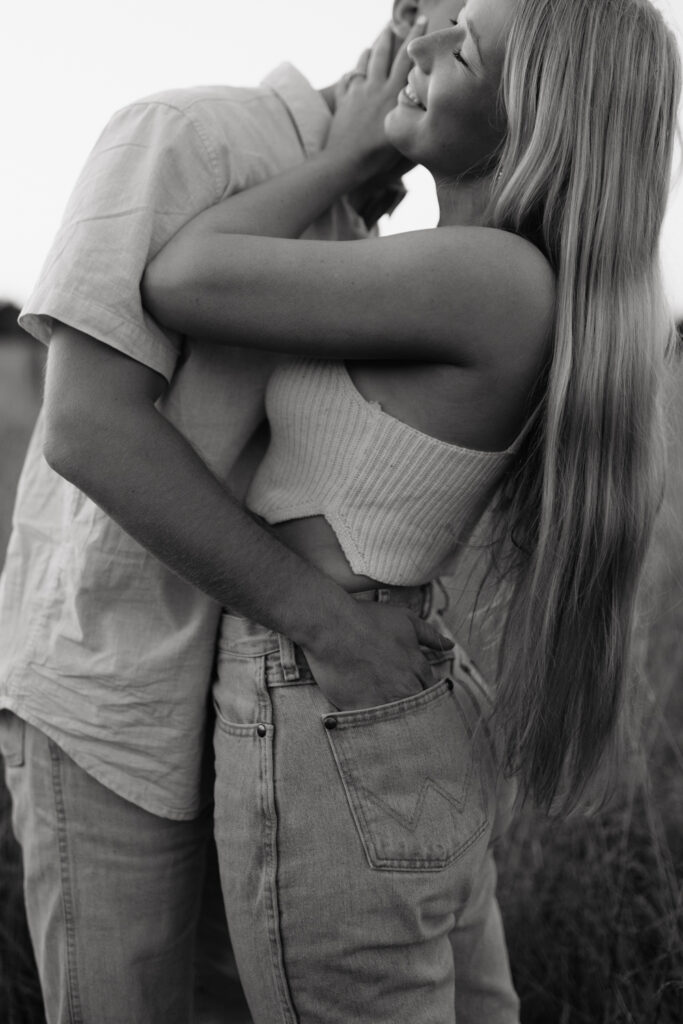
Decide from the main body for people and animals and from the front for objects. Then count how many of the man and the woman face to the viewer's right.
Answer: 1

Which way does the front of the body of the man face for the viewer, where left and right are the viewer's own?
facing to the right of the viewer

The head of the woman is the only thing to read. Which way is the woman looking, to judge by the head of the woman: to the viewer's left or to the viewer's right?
to the viewer's left

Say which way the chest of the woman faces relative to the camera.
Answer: to the viewer's left

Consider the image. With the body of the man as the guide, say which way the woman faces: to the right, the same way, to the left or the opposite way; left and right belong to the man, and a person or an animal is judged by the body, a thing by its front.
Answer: the opposite way
